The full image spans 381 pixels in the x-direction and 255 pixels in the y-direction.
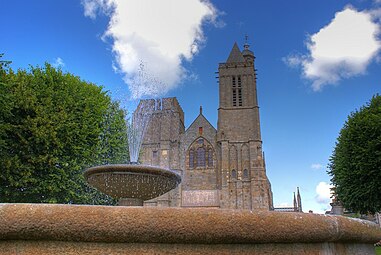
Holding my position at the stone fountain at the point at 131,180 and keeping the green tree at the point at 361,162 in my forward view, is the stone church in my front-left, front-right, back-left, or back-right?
front-left

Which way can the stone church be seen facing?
toward the camera

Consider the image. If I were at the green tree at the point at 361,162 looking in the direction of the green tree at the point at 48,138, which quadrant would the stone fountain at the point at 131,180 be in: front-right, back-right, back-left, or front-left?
front-left

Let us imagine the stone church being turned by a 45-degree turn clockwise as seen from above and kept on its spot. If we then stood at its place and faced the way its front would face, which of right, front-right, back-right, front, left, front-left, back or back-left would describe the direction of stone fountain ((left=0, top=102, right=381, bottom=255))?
front-left

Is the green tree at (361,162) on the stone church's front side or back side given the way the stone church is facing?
on the front side

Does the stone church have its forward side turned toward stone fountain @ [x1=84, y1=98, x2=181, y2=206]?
yes

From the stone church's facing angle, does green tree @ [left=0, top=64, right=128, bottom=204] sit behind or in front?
in front
